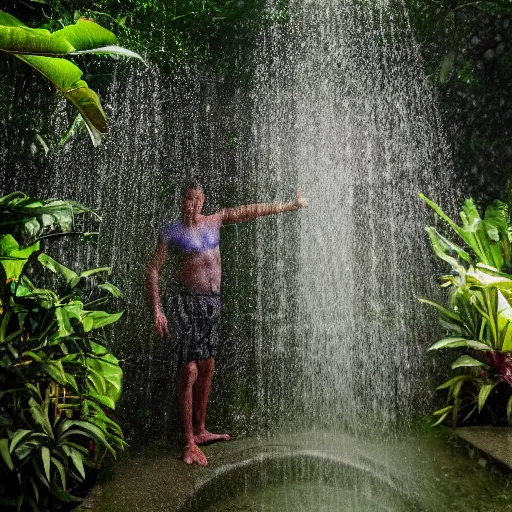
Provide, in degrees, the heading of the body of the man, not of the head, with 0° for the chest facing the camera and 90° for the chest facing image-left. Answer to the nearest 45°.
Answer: approximately 315°
